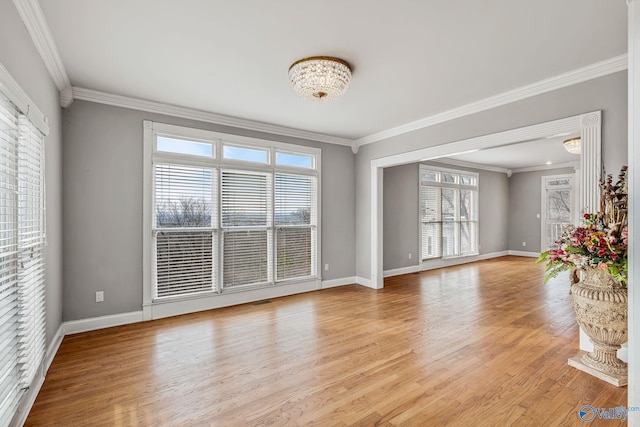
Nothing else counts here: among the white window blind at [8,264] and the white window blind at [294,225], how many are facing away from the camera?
0

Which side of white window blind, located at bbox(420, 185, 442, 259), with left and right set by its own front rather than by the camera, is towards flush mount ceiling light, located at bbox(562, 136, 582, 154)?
front

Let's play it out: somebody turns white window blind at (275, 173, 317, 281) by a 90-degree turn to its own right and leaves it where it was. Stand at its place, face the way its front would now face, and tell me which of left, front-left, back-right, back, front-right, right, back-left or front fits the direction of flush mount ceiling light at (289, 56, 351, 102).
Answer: front-left

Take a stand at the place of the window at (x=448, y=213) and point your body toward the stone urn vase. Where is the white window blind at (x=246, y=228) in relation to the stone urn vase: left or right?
right

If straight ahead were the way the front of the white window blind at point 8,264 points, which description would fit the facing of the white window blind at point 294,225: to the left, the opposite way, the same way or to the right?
to the right

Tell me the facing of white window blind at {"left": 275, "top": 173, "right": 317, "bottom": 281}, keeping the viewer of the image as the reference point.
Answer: facing the viewer and to the right of the viewer

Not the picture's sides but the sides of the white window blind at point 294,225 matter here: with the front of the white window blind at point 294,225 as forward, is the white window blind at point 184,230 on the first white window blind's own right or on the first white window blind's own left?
on the first white window blind's own right

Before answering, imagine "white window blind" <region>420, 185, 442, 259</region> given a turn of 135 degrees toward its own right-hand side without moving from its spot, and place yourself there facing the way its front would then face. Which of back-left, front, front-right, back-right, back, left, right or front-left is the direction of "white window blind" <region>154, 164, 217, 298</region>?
front-left

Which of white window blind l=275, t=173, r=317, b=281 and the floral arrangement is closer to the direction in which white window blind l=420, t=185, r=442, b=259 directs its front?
the floral arrangement

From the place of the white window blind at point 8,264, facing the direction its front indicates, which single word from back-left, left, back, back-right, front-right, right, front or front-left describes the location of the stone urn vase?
front-right

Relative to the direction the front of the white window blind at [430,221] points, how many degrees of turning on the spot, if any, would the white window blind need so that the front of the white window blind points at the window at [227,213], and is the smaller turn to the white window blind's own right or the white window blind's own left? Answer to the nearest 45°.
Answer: approximately 90° to the white window blind's own right

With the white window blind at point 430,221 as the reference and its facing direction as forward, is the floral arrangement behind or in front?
in front

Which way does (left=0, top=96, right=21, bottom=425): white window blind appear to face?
to the viewer's right

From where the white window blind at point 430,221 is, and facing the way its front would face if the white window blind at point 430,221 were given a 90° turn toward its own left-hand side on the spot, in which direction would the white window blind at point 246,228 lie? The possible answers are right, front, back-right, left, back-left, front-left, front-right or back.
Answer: back

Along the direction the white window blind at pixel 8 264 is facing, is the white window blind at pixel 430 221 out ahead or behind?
ahead

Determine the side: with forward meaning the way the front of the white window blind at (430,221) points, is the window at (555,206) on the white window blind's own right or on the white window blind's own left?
on the white window blind's own left
